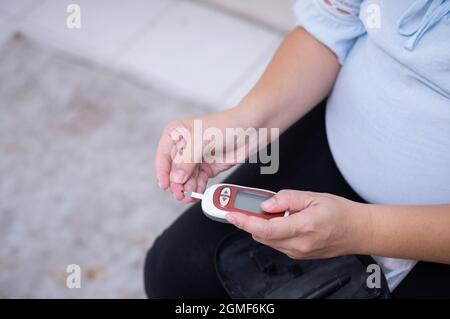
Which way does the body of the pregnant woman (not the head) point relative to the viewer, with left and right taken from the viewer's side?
facing the viewer and to the left of the viewer
